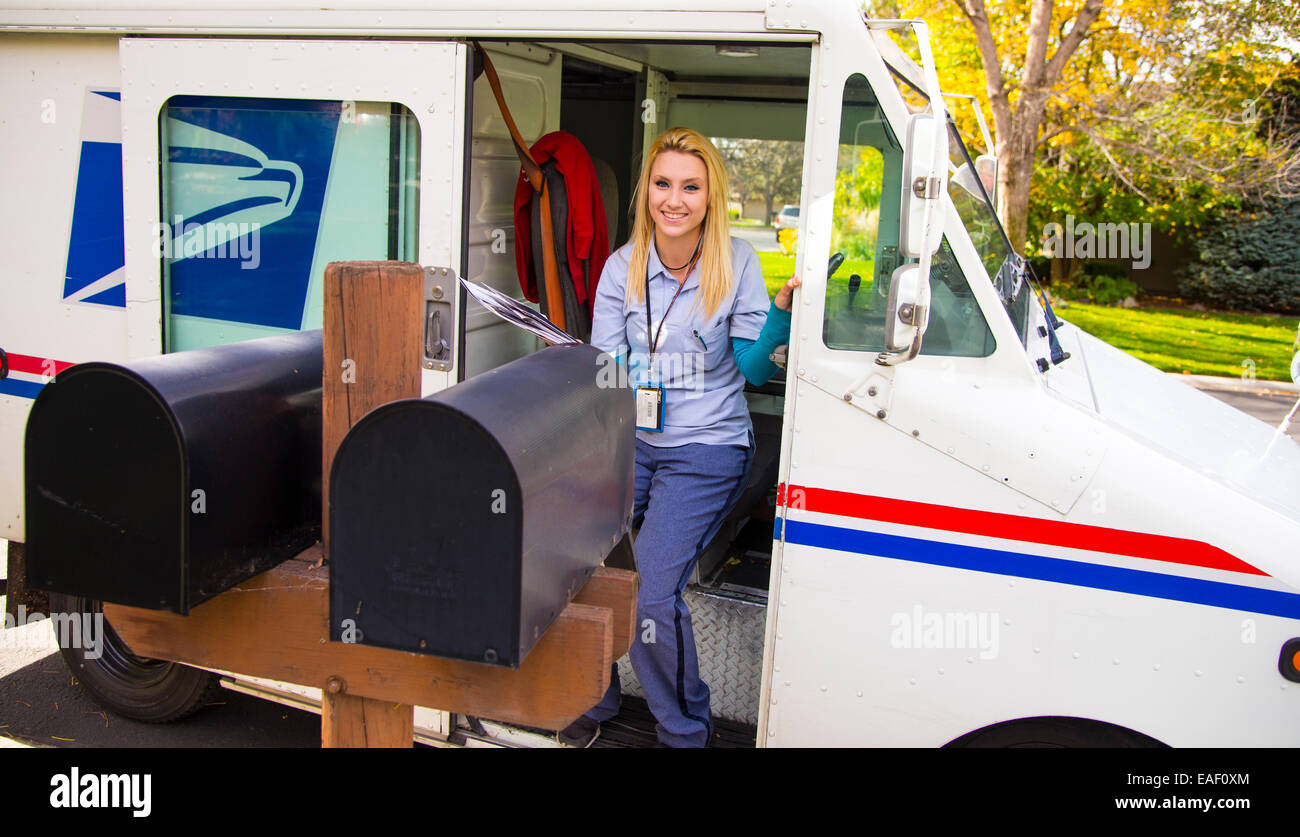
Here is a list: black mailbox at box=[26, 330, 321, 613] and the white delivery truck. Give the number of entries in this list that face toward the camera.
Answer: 0

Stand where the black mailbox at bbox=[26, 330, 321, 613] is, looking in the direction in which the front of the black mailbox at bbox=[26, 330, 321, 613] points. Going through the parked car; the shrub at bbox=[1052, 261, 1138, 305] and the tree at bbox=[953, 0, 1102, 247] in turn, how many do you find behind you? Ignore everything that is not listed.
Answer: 0

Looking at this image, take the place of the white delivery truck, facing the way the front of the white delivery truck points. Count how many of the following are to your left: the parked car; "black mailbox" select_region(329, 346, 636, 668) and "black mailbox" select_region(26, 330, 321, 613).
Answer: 1

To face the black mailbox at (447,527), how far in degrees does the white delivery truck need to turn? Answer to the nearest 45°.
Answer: approximately 135° to its right

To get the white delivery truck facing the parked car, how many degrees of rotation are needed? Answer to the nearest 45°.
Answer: approximately 90° to its left

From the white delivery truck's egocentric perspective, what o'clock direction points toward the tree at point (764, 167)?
The tree is roughly at 9 o'clock from the white delivery truck.

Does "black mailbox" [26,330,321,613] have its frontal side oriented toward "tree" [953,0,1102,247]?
yes

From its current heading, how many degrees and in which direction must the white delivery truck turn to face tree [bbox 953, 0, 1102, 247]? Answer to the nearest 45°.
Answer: approximately 90° to its left

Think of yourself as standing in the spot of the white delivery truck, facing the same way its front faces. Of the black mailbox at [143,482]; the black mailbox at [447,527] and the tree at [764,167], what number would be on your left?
1

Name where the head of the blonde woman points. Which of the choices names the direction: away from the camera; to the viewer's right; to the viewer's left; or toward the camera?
toward the camera

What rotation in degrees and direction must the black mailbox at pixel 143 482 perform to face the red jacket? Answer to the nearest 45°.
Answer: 0° — it already faces it

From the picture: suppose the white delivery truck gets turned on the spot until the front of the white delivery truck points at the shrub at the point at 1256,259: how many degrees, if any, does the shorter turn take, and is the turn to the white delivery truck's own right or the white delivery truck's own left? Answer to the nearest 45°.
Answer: approximately 45° to the white delivery truck's own left

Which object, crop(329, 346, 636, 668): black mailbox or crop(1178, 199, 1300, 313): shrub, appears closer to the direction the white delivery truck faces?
the shrub

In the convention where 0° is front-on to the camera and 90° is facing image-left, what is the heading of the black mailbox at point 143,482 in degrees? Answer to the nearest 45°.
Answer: approximately 225°

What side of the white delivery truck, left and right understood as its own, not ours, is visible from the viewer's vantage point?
right
